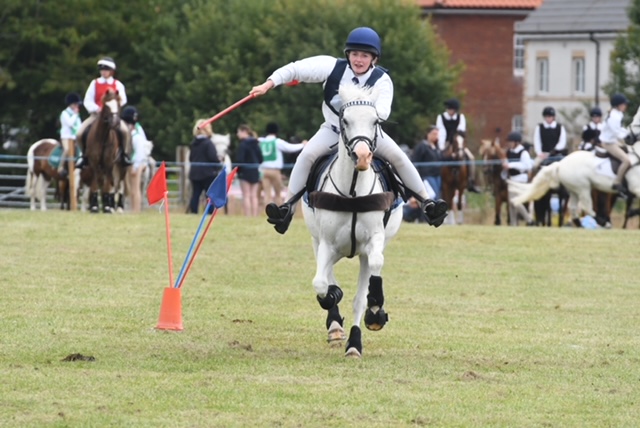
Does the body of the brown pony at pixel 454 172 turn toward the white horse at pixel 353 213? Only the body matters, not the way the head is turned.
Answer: yes

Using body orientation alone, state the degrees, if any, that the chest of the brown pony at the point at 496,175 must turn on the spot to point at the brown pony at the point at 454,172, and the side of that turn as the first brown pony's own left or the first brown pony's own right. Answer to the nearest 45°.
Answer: approximately 45° to the first brown pony's own right

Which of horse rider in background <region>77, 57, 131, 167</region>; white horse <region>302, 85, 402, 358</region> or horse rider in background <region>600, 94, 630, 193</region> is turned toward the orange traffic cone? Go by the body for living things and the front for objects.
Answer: horse rider in background <region>77, 57, 131, 167</region>

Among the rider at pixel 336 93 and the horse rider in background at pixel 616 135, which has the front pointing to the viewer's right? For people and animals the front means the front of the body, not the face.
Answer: the horse rider in background

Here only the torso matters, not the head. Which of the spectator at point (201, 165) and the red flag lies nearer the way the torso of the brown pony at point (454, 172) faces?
the red flag

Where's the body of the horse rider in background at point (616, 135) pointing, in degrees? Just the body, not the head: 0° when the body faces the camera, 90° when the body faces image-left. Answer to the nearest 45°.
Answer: approximately 270°
